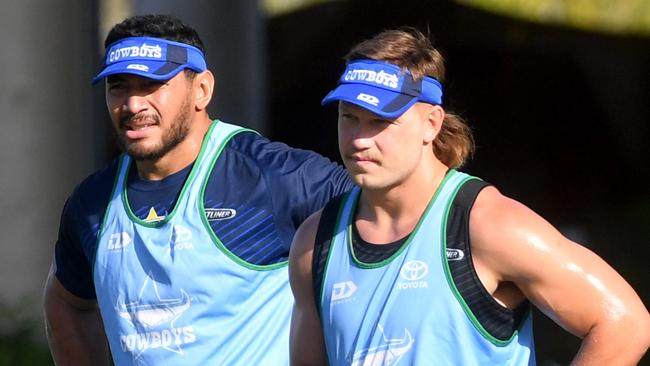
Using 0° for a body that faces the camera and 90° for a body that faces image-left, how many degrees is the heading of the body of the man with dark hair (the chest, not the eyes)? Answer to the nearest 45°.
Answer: approximately 45°
